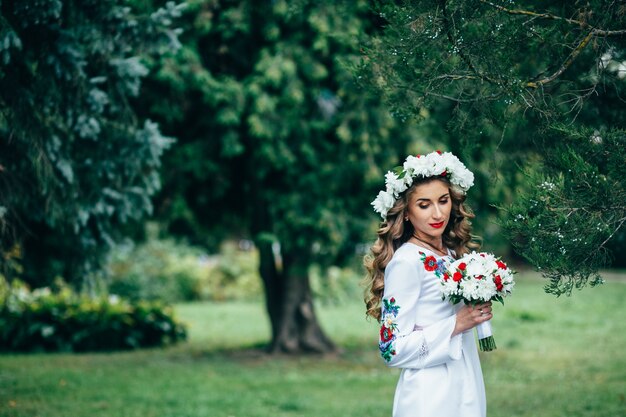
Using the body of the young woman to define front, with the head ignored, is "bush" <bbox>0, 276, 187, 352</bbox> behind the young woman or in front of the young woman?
behind

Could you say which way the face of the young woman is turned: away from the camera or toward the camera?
toward the camera

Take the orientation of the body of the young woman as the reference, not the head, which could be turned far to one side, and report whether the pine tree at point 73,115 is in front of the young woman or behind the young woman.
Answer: behind

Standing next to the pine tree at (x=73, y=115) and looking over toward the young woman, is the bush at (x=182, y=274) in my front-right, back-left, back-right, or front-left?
back-left

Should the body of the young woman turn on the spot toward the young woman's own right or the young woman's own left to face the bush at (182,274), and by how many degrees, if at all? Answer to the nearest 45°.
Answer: approximately 135° to the young woman's own left

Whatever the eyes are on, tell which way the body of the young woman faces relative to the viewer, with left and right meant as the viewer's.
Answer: facing the viewer and to the right of the viewer
